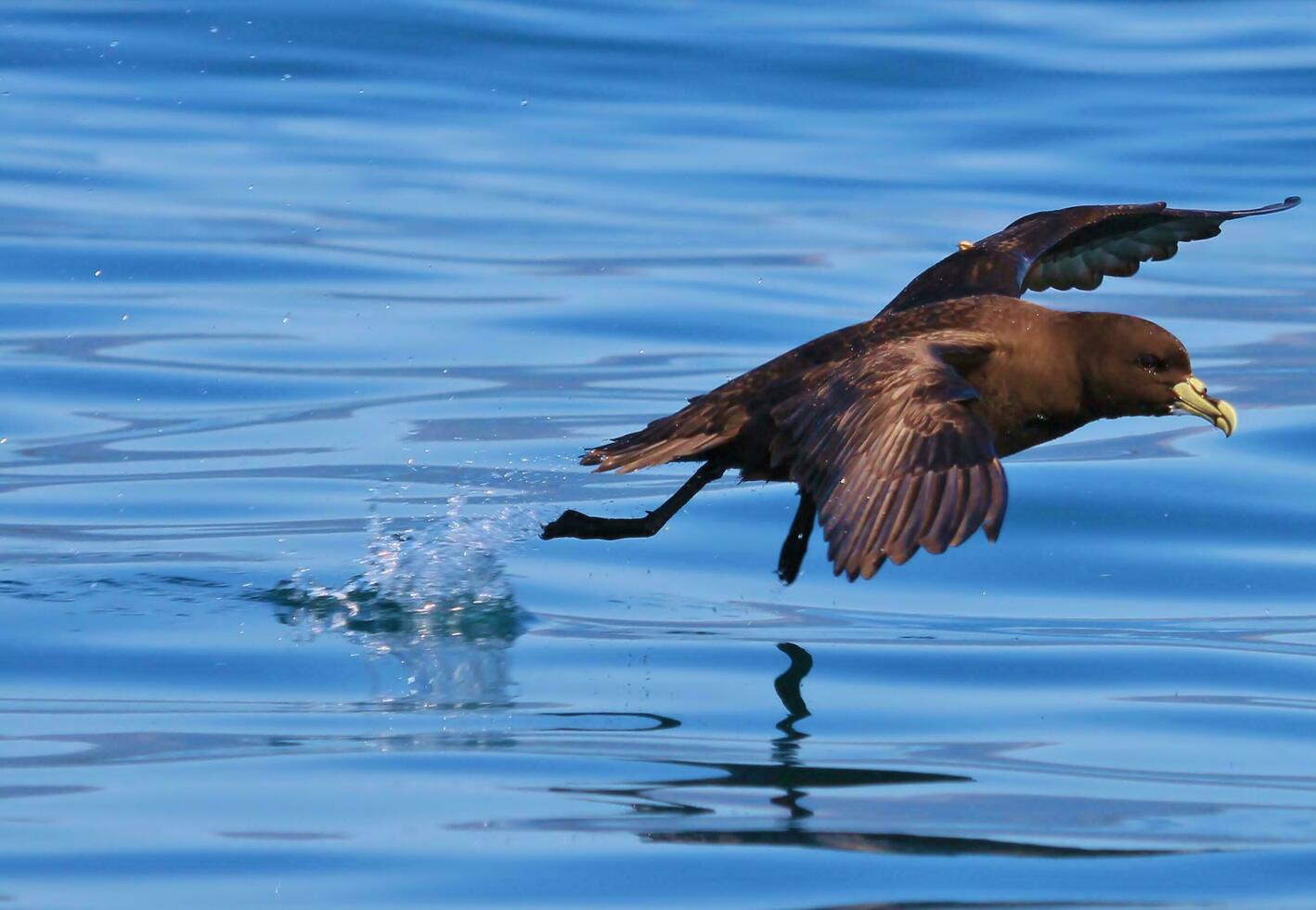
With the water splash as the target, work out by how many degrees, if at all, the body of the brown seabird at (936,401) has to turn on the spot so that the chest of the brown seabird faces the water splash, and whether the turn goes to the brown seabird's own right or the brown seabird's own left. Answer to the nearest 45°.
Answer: approximately 180°

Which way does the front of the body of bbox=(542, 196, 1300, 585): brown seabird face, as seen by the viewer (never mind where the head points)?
to the viewer's right
